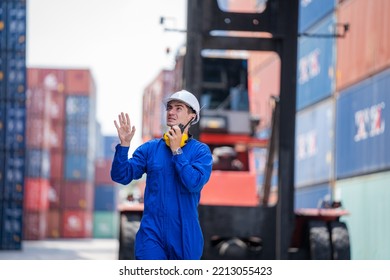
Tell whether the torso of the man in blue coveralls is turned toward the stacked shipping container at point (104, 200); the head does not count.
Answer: no

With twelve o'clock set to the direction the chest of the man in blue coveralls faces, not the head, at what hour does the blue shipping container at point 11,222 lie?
The blue shipping container is roughly at 4 o'clock from the man in blue coveralls.

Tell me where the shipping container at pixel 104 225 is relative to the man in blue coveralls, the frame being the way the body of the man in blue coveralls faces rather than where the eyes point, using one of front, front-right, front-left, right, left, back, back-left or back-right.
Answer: back-right

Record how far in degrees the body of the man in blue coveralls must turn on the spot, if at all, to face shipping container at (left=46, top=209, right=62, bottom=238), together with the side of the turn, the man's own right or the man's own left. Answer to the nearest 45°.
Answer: approximately 135° to the man's own right

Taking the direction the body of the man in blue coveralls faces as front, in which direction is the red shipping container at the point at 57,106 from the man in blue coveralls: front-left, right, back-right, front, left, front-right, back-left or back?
back-right

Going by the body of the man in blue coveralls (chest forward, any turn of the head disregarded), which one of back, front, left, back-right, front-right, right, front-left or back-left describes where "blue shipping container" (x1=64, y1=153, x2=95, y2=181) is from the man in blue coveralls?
back-right

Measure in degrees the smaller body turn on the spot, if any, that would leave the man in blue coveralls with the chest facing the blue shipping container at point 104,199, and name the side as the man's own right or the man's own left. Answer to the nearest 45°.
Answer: approximately 135° to the man's own right

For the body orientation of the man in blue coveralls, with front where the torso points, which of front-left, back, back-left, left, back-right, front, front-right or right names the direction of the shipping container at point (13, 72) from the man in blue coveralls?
back-right

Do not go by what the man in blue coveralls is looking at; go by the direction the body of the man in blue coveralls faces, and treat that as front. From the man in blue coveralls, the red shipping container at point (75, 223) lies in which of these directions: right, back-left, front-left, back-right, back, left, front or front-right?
back-right

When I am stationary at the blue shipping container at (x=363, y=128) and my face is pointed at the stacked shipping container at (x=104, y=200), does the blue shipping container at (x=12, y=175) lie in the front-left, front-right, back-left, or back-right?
front-left

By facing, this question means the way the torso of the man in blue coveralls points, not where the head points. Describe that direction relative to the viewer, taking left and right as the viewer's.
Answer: facing the viewer and to the left of the viewer

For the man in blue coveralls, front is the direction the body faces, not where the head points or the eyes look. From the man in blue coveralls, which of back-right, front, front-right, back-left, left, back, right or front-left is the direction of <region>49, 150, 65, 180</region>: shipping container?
back-right

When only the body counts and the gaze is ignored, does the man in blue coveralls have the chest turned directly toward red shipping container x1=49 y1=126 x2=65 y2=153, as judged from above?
no

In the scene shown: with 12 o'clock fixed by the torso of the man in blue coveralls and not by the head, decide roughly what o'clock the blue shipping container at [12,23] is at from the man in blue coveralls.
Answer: The blue shipping container is roughly at 4 o'clock from the man in blue coveralls.

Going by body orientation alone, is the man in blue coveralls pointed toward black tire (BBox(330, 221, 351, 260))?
no
